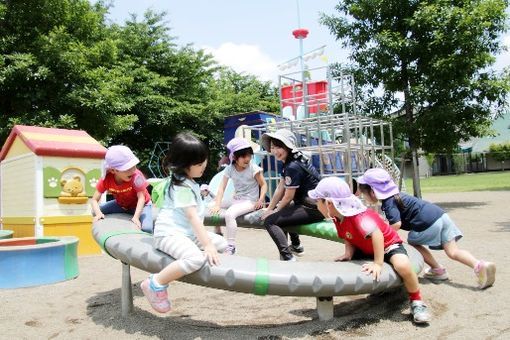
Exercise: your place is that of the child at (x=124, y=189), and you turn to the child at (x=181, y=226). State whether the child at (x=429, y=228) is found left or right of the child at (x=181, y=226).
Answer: left

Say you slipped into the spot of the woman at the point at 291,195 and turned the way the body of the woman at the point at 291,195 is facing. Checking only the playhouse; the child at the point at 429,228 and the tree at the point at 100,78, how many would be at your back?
1

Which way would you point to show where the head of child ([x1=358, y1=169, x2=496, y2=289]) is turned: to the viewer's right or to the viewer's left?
to the viewer's left

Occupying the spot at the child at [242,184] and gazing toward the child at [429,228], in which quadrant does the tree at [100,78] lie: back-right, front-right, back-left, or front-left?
back-left

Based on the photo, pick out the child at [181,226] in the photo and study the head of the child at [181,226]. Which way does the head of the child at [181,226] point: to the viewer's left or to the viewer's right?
to the viewer's right
